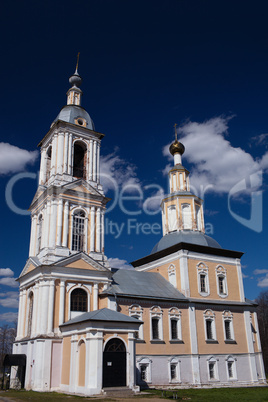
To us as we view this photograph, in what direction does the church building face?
facing the viewer and to the left of the viewer
